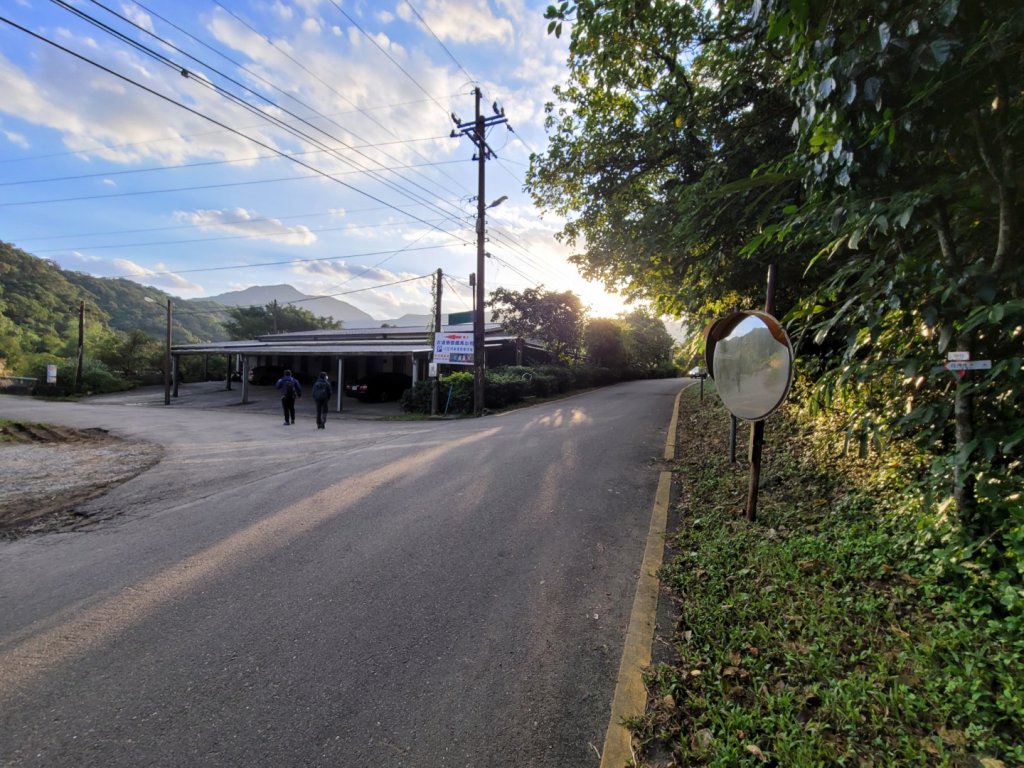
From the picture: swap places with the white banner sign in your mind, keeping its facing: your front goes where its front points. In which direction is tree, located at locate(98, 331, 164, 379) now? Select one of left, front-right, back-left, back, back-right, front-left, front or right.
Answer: back-right

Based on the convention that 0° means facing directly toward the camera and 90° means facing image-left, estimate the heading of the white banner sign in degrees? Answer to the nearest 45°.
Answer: approximately 0°

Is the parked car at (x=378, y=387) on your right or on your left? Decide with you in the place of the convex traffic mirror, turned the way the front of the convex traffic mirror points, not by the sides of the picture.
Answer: on your right

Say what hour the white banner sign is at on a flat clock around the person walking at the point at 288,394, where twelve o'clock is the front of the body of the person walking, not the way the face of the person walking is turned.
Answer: The white banner sign is roughly at 3 o'clock from the person walking.

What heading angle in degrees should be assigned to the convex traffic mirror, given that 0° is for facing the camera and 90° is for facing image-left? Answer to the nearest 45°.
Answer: approximately 45°

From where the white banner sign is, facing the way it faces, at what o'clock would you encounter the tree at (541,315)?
The tree is roughly at 7 o'clock from the white banner sign.

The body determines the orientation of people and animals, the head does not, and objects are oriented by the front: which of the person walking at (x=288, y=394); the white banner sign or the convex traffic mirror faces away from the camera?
the person walking

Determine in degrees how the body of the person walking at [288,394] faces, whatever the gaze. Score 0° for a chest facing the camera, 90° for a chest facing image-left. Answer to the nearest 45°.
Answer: approximately 180°
